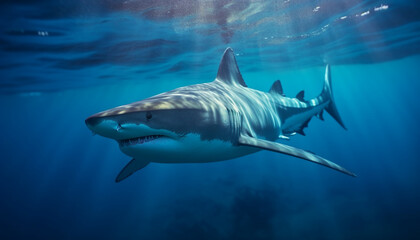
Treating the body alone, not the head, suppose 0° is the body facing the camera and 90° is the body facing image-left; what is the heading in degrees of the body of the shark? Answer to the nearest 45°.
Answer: approximately 45°
